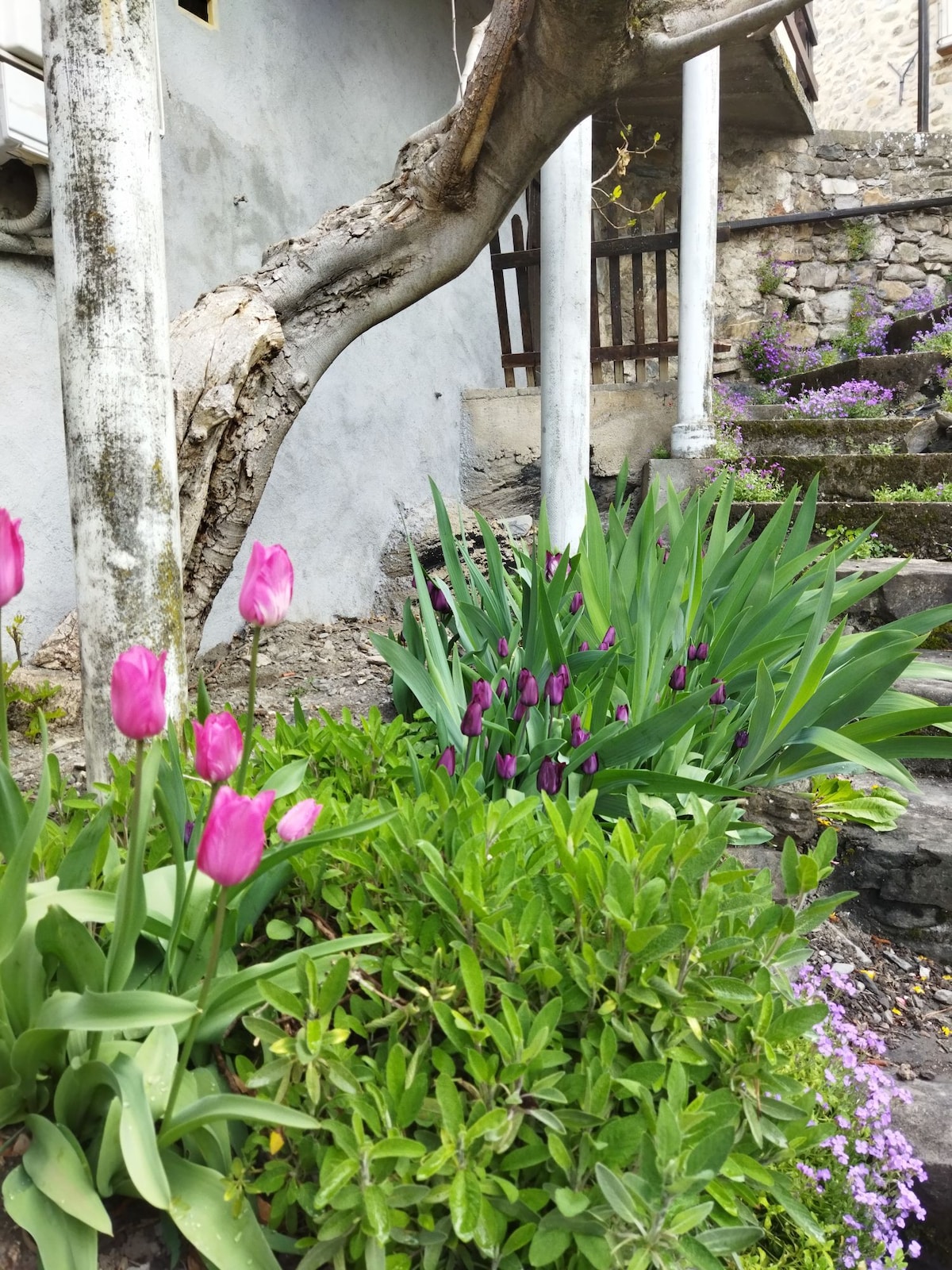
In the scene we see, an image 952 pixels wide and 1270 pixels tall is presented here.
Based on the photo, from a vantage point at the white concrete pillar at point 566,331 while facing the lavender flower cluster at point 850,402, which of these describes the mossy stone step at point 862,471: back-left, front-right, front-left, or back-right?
front-right

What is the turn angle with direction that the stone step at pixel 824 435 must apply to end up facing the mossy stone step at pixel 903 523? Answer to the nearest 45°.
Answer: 0° — it already faces it

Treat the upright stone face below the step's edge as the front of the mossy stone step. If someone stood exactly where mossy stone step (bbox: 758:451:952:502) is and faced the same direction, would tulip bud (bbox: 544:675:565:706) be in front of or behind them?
in front

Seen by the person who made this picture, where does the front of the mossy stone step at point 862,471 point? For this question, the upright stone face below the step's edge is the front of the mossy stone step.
facing the viewer

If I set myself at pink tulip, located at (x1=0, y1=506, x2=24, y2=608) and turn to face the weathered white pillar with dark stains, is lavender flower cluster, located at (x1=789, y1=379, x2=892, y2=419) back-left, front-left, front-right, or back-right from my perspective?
front-right

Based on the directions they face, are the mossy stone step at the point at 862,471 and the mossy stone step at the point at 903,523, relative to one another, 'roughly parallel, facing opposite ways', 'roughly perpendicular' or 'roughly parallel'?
roughly parallel

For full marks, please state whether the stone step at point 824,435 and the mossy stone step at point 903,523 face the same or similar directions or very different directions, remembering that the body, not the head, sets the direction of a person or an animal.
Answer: same or similar directions

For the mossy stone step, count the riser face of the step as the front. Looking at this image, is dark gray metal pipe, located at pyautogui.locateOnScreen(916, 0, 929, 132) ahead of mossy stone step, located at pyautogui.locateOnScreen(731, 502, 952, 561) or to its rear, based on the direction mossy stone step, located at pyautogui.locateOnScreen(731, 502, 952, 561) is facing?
to the rear

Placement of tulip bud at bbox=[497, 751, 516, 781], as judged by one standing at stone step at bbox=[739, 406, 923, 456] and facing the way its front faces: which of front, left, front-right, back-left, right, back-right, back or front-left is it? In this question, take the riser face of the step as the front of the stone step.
front

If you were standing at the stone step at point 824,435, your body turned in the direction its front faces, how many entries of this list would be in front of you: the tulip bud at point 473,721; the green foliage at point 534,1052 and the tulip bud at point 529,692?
3

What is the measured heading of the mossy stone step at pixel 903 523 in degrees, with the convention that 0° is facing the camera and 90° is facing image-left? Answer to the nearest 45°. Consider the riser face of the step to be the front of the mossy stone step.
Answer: approximately 0°

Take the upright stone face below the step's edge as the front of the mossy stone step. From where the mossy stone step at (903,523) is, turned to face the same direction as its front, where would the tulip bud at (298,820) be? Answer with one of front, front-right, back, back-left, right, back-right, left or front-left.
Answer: front

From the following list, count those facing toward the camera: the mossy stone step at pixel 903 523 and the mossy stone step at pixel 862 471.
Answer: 2

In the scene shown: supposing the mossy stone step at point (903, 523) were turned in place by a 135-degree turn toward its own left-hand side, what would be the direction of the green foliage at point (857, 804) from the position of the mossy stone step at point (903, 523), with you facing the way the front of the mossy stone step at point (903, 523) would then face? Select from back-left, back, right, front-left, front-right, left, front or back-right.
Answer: back-right

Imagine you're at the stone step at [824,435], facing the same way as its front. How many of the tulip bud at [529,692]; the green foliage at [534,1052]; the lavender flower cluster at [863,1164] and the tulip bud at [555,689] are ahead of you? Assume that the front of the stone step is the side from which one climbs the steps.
4

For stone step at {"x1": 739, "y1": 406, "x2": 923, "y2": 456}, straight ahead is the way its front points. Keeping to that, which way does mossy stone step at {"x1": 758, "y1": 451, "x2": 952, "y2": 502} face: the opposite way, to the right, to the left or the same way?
the same way

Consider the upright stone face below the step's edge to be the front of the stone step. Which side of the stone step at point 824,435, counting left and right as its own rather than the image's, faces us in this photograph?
front
